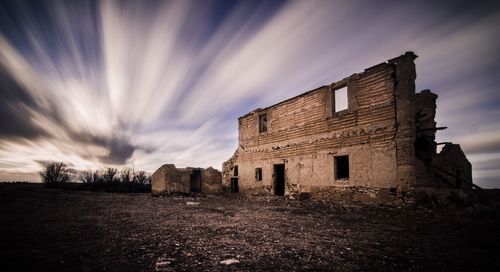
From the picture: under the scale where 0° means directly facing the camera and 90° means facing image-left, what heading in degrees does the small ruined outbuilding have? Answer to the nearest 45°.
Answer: approximately 0°

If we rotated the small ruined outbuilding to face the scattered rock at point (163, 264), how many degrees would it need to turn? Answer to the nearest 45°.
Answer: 0° — it already faces it

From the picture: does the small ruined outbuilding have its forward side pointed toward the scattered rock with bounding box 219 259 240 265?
yes
